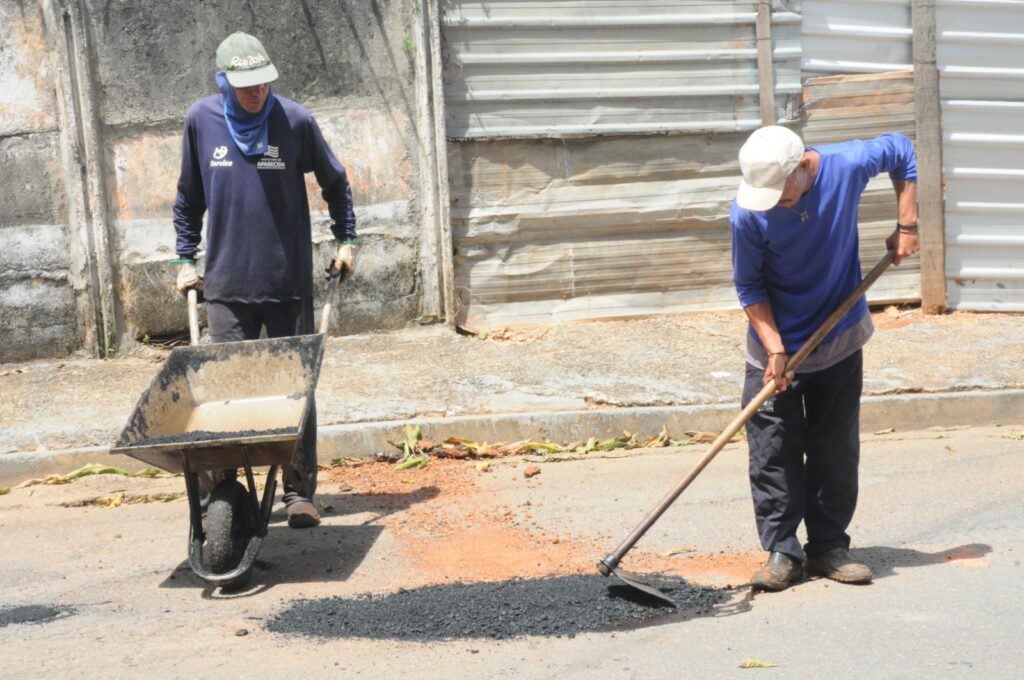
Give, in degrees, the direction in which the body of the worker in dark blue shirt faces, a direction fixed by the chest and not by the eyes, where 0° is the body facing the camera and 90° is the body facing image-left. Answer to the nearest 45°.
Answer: approximately 0°

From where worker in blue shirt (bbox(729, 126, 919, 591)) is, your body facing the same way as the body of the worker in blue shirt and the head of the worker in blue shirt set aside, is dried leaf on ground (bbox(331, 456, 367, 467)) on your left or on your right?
on your right

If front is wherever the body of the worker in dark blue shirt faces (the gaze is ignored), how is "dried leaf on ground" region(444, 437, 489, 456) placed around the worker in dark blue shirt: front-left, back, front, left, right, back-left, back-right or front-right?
back-left

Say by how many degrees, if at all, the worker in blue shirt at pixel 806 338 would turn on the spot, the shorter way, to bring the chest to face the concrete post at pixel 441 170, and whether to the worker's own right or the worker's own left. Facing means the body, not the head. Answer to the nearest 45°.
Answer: approximately 135° to the worker's own right

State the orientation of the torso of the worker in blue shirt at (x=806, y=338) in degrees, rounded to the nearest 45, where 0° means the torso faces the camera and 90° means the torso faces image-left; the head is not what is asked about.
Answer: approximately 0°

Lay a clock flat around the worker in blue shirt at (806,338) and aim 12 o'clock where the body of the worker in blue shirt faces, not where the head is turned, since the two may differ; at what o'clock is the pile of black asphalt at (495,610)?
The pile of black asphalt is roughly at 2 o'clock from the worker in blue shirt.

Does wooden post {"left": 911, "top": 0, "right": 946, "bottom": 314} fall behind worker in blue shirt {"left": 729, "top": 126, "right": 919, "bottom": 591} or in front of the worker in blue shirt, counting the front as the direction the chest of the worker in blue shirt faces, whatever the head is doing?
behind

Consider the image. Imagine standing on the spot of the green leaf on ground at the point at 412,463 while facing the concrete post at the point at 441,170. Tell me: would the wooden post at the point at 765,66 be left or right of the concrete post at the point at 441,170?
right

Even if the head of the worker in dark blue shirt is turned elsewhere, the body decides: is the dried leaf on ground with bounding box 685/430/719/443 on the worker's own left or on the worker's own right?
on the worker's own left
